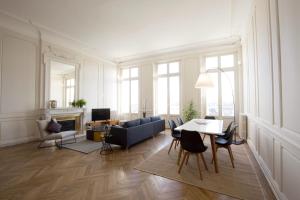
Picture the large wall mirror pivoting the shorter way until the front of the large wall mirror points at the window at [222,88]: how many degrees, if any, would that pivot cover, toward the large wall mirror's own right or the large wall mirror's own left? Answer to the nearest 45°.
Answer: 0° — it already faces it

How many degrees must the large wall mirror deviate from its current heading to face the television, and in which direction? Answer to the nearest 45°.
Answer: approximately 45° to its left

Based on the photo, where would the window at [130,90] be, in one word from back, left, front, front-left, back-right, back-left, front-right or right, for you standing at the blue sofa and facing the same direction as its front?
front-right

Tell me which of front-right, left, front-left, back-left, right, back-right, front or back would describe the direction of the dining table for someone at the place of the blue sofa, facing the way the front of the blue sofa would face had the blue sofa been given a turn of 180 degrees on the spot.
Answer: front

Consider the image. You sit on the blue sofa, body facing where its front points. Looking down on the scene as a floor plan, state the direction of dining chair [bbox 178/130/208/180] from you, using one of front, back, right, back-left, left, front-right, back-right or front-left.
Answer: back

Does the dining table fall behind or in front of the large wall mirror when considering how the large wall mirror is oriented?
in front

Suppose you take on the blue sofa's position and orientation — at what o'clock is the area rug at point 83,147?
The area rug is roughly at 11 o'clock from the blue sofa.

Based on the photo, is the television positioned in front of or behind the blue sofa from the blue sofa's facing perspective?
in front

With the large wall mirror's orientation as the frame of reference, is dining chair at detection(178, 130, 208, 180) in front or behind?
in front

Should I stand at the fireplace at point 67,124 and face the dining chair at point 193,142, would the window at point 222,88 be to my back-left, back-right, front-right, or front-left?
front-left

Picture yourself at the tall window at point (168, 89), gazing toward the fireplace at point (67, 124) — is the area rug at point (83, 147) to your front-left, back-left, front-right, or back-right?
front-left

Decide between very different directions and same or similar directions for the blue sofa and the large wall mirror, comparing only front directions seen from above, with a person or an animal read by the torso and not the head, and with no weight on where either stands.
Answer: very different directions

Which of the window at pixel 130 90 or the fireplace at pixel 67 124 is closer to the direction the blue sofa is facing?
the fireplace

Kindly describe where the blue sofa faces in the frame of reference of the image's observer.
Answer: facing away from the viewer and to the left of the viewer

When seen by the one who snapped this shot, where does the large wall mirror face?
facing the viewer and to the right of the viewer
